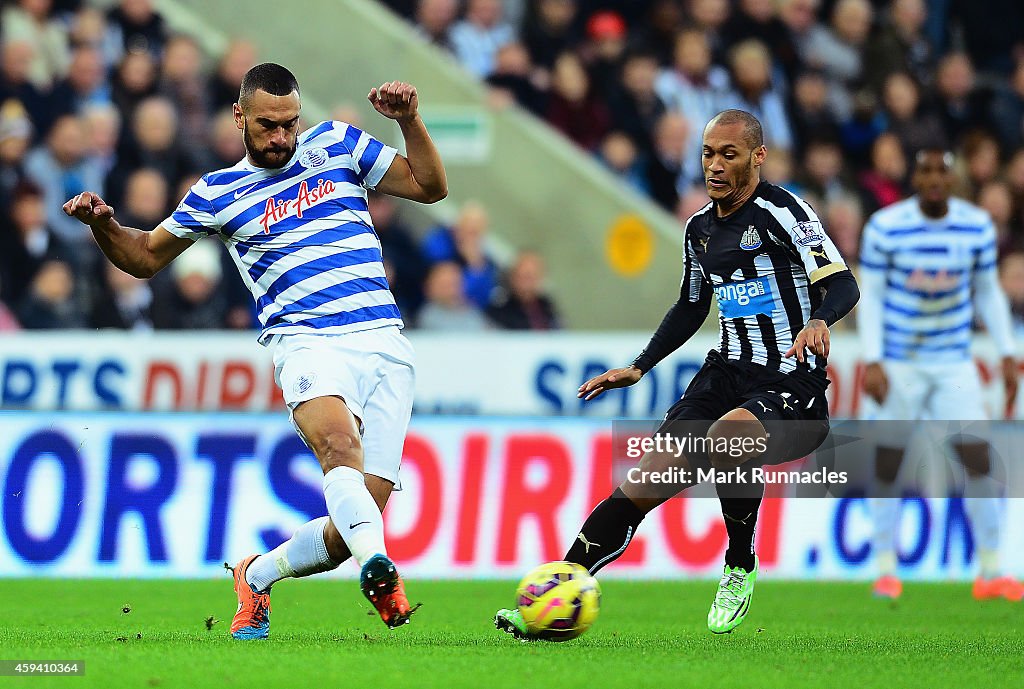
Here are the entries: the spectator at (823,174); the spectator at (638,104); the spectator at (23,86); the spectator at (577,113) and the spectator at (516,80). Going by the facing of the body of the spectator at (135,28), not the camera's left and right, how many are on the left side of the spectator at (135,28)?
4

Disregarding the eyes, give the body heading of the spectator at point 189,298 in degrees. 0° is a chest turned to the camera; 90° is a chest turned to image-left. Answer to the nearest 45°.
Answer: approximately 0°

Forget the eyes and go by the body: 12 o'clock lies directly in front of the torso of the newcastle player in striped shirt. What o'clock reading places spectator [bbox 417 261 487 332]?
The spectator is roughly at 4 o'clock from the newcastle player in striped shirt.

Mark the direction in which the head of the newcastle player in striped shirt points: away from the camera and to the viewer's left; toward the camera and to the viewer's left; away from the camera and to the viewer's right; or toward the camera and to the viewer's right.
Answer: toward the camera and to the viewer's left

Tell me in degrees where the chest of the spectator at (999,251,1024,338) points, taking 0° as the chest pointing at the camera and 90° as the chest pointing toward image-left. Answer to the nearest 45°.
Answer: approximately 0°

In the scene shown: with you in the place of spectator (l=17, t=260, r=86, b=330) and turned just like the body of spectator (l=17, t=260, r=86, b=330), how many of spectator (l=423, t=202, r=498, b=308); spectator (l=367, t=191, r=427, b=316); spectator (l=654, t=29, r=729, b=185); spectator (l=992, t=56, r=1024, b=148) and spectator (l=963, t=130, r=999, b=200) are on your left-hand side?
5

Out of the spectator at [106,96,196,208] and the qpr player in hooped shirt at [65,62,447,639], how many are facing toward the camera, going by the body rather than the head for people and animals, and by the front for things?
2

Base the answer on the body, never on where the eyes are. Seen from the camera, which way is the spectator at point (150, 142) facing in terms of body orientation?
toward the camera
